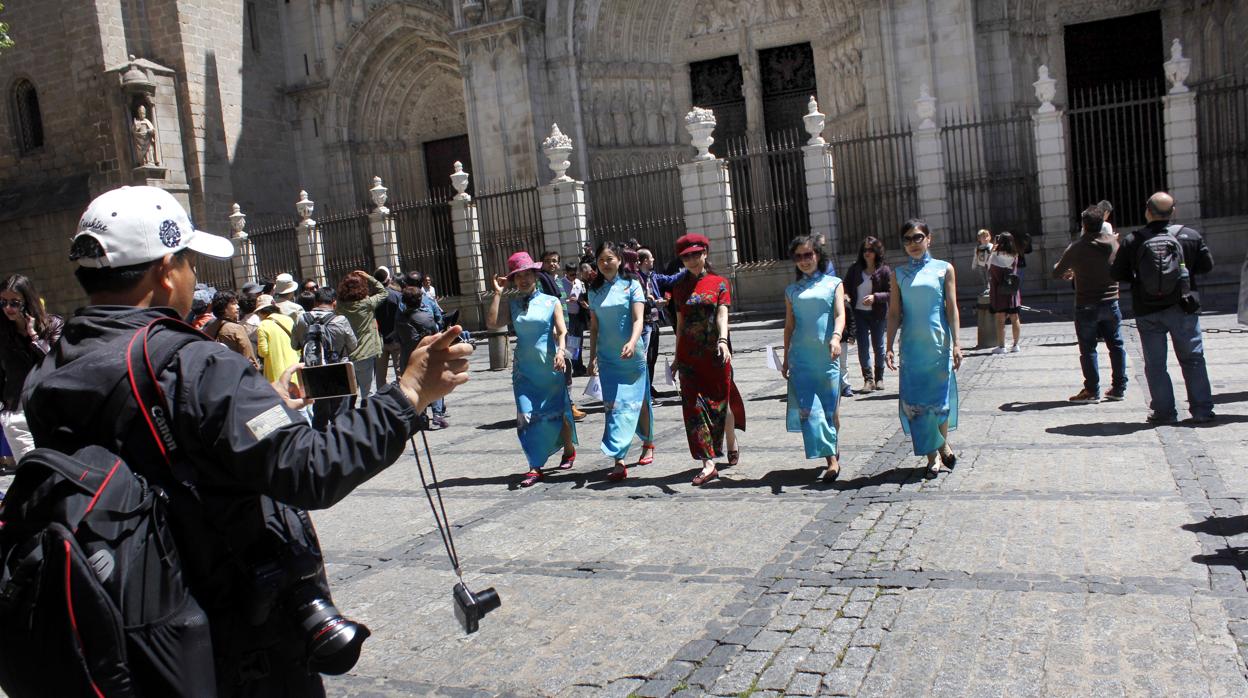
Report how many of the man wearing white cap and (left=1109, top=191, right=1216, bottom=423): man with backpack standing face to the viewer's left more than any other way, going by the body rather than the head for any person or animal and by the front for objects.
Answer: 0

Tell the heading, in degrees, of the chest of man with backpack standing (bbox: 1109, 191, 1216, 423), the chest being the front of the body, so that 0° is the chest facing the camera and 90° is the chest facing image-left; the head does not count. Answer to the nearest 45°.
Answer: approximately 180°

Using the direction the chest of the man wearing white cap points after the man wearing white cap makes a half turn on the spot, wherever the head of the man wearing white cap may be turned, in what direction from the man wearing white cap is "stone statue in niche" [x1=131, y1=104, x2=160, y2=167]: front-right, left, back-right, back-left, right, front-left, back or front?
back-right

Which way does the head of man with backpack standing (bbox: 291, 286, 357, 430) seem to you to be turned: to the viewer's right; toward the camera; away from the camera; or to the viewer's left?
away from the camera

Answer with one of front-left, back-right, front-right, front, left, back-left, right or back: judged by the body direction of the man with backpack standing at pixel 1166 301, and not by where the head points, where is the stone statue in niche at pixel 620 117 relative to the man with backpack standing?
front-left

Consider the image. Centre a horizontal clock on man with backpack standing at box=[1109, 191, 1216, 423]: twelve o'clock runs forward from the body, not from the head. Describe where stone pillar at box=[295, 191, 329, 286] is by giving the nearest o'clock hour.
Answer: The stone pillar is roughly at 10 o'clock from the man with backpack standing.

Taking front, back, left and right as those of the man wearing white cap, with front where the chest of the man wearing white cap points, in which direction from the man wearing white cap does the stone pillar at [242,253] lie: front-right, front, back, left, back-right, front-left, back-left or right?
front-left

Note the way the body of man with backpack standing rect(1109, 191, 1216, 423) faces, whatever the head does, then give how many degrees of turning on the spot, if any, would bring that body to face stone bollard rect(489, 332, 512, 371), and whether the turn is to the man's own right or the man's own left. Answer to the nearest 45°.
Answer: approximately 45° to the man's own left

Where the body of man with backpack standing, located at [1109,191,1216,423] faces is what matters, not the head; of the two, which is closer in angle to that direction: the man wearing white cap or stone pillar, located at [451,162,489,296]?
the stone pillar

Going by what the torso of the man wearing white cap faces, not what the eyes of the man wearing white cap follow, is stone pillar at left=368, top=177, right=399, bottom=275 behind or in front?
in front

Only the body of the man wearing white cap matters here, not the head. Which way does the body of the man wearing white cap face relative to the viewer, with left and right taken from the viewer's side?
facing away from the viewer and to the right of the viewer
